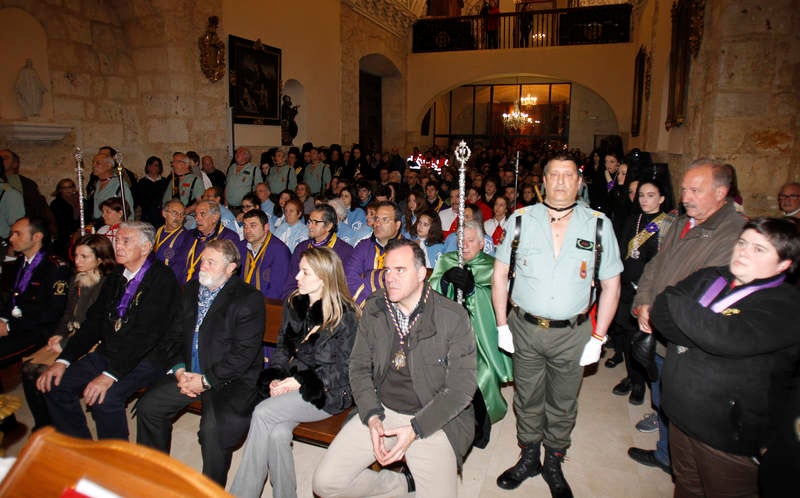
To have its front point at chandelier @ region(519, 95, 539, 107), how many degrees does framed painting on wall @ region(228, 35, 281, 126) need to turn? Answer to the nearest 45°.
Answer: approximately 90° to its left

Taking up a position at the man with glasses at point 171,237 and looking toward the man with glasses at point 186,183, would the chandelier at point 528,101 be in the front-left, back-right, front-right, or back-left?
front-right

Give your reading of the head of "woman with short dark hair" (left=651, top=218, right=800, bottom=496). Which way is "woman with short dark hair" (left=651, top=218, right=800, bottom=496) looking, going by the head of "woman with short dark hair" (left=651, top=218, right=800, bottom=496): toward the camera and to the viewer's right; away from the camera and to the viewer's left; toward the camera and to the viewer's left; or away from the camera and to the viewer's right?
toward the camera and to the viewer's left

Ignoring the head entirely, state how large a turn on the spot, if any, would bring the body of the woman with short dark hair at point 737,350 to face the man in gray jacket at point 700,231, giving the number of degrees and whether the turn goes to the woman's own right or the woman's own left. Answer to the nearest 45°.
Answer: approximately 135° to the woman's own right

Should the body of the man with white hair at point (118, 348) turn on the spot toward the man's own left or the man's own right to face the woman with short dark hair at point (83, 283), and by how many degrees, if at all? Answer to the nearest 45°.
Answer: approximately 135° to the man's own right

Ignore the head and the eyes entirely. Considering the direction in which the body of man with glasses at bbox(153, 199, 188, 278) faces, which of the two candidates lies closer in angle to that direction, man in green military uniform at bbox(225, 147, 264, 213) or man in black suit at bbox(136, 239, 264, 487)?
the man in black suit

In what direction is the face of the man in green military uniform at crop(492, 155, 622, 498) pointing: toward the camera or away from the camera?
toward the camera

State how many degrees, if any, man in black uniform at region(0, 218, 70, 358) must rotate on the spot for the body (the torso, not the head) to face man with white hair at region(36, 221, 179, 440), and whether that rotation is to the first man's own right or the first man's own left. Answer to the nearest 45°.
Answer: approximately 45° to the first man's own left

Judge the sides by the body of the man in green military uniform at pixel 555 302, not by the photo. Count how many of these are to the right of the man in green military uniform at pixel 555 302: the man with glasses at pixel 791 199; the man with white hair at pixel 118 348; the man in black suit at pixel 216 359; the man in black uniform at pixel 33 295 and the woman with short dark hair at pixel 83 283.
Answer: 4

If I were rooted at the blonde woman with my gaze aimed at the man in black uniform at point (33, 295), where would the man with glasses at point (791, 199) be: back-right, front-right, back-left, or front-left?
back-right

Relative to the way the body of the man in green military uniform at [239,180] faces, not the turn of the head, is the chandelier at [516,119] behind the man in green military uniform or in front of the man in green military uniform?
behind

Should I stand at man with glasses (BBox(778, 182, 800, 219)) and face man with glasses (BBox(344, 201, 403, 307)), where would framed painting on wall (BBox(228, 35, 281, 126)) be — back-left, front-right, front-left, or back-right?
front-right

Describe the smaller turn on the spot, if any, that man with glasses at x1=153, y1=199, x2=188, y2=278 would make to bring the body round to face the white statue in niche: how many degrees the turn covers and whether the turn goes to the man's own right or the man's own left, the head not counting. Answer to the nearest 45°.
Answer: approximately 90° to the man's own right

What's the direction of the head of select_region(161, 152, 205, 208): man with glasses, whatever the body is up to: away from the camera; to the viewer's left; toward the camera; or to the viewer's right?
toward the camera

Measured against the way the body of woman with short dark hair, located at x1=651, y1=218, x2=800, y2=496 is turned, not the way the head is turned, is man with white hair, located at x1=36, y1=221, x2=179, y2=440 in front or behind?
in front

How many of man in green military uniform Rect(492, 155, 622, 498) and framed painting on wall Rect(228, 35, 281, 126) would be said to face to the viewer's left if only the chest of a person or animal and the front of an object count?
0

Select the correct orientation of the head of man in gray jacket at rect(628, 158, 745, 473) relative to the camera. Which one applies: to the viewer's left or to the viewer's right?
to the viewer's left

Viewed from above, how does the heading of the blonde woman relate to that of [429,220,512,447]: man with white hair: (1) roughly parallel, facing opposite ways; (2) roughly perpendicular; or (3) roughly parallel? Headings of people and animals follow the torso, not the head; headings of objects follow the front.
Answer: roughly parallel
